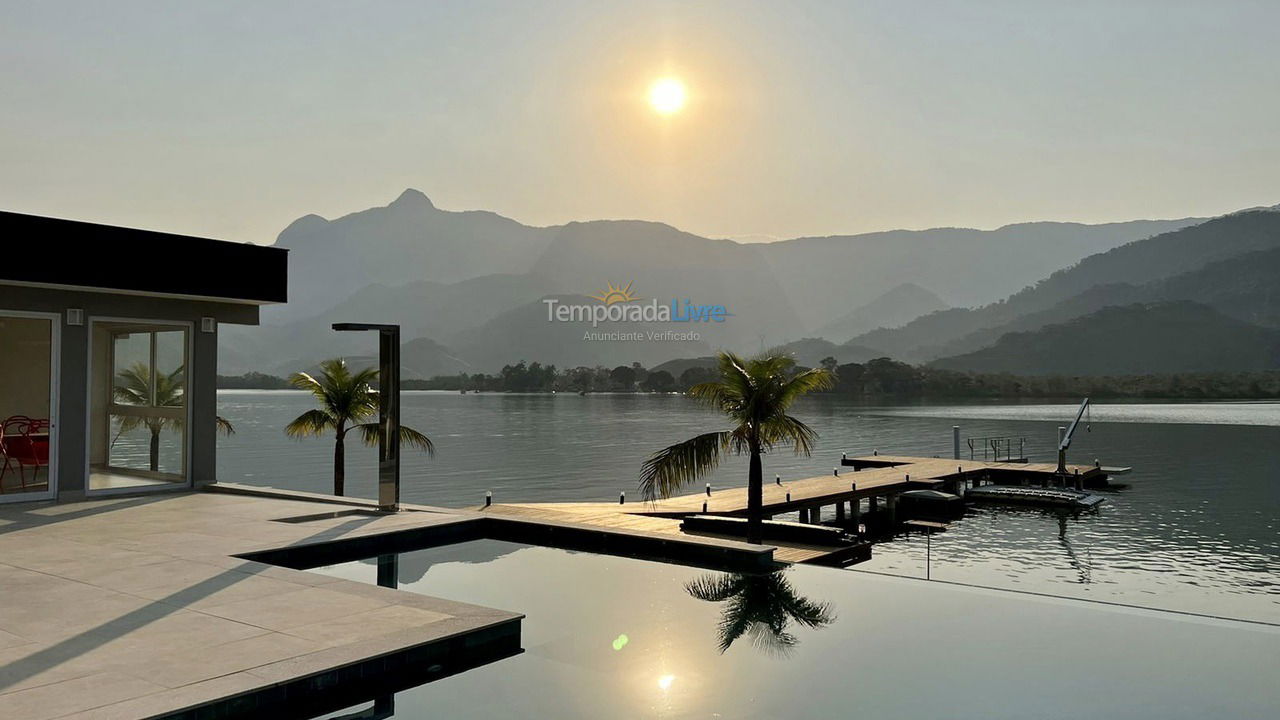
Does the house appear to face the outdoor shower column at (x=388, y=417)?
yes

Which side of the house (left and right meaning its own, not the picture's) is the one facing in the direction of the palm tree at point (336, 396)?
left

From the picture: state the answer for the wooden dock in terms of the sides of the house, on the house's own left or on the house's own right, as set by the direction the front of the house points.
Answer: on the house's own left

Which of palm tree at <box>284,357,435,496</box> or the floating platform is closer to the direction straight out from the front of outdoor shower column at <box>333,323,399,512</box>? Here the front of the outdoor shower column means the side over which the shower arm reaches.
the palm tree

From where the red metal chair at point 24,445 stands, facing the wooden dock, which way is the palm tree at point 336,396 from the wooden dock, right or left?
left

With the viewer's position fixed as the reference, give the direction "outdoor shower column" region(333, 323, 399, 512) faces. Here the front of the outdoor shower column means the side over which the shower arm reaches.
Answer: facing to the left of the viewer

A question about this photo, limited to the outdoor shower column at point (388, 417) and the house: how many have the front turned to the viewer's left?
1

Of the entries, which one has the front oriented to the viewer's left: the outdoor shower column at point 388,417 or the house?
the outdoor shower column

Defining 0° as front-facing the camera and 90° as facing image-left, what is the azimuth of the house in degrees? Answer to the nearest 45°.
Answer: approximately 315°

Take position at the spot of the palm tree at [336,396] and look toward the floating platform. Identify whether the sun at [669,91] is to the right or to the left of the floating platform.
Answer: left

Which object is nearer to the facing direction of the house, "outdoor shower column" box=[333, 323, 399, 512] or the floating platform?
the outdoor shower column

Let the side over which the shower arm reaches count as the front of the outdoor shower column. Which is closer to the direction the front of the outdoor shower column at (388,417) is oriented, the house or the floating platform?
the house
